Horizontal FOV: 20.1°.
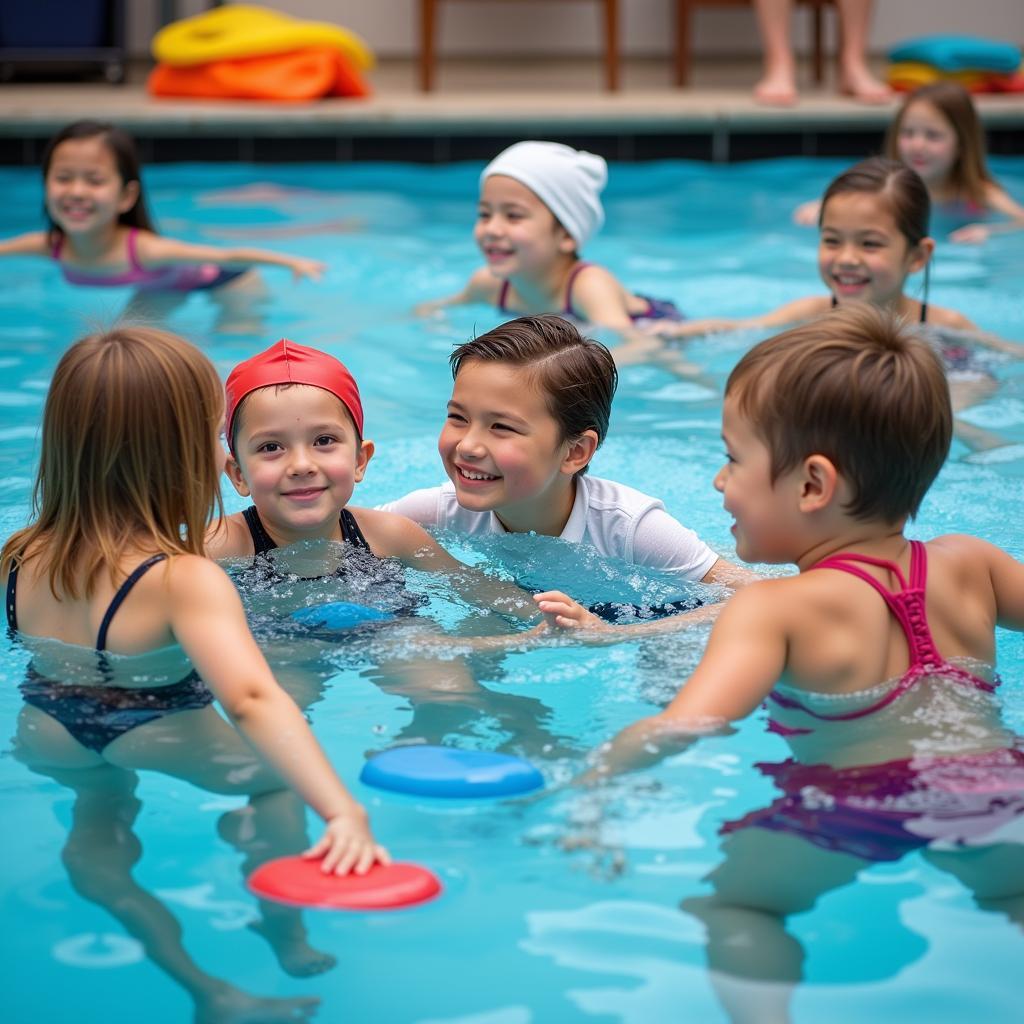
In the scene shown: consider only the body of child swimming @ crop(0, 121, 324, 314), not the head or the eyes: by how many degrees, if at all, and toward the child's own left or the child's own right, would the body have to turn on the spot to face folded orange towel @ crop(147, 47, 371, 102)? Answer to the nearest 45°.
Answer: approximately 135° to the child's own right

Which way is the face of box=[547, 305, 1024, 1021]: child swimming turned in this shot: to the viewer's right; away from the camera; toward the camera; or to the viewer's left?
to the viewer's left

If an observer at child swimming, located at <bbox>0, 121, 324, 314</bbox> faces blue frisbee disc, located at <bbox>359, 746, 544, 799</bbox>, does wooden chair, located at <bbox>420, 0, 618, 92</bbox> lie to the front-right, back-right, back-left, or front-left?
back-left

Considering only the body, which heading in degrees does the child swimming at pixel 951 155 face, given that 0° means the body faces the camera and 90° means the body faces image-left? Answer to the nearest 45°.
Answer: approximately 45°

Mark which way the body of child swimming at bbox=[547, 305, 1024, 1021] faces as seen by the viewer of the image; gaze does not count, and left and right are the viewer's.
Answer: facing away from the viewer and to the left of the viewer

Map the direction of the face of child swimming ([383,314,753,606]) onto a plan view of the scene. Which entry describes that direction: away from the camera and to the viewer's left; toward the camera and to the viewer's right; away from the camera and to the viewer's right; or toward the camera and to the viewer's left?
toward the camera and to the viewer's left

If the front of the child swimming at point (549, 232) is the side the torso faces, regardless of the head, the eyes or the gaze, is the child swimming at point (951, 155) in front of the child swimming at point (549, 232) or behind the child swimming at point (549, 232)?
behind

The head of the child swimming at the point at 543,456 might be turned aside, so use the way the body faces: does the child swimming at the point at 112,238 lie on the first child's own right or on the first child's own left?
on the first child's own right

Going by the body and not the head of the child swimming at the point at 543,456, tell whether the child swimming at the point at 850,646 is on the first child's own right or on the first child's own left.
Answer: on the first child's own left

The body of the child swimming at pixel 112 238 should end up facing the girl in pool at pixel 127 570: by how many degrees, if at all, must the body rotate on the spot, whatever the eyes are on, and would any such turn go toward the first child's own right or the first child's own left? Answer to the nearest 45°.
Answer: approximately 45° to the first child's own left
